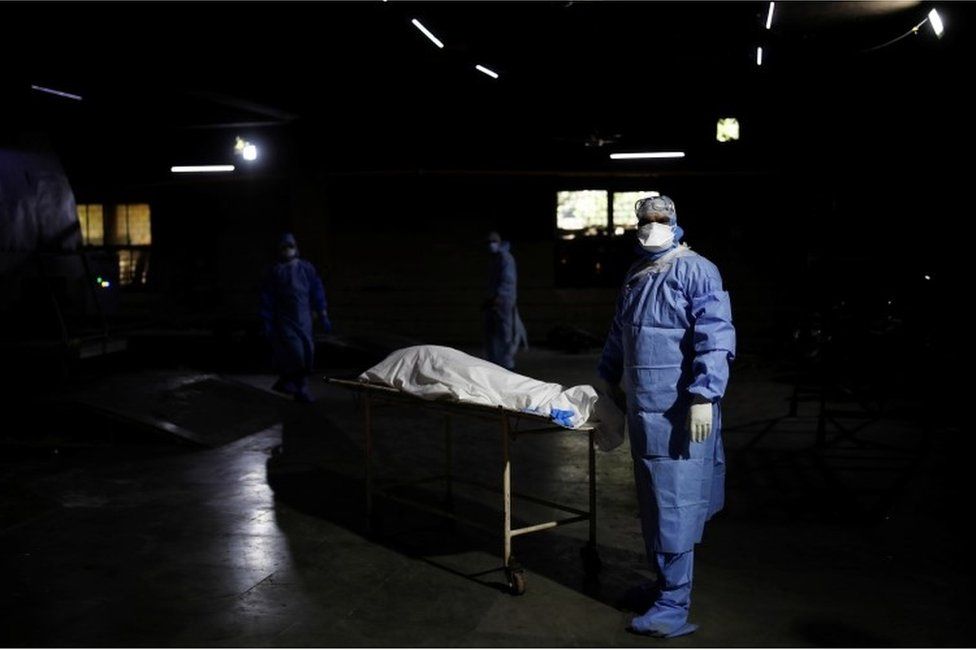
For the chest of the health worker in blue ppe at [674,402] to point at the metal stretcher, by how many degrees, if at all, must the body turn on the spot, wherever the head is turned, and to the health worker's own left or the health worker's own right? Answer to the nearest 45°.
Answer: approximately 90° to the health worker's own right

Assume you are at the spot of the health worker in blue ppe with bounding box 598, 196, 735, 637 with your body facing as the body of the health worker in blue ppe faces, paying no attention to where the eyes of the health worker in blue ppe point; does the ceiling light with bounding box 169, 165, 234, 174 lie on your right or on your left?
on your right

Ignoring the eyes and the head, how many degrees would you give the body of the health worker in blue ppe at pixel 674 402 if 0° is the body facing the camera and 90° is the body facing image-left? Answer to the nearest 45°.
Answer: approximately 45°
